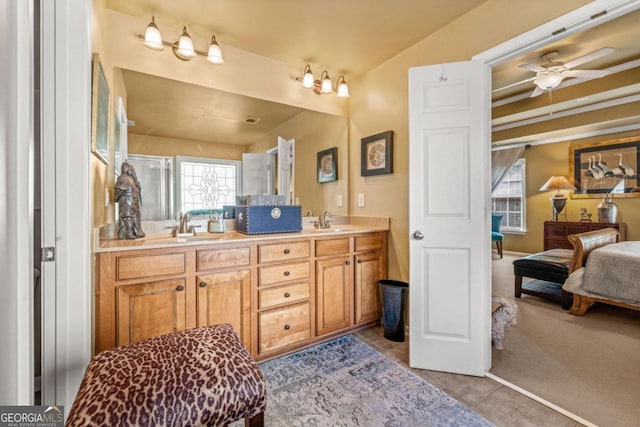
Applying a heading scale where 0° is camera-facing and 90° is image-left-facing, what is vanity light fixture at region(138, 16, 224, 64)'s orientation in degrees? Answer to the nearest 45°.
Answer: approximately 315°

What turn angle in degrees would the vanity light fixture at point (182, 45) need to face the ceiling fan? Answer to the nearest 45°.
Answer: approximately 45° to its left

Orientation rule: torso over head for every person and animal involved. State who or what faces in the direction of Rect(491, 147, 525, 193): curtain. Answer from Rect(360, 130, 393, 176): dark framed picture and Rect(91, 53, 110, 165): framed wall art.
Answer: the framed wall art

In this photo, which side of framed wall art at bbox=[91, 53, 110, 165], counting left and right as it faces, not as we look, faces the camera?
right

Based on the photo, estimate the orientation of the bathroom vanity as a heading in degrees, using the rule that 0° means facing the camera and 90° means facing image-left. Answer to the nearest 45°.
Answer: approximately 315°

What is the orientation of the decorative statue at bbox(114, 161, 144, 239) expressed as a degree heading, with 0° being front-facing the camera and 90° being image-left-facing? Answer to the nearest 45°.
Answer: approximately 315°

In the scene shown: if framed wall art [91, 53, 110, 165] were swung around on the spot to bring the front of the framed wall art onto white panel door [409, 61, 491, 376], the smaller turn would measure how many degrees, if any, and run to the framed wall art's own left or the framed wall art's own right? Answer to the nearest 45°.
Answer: approximately 45° to the framed wall art's own right

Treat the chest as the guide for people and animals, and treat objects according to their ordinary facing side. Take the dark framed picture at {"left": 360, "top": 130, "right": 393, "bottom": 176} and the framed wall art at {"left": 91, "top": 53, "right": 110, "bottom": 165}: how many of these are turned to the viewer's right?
1

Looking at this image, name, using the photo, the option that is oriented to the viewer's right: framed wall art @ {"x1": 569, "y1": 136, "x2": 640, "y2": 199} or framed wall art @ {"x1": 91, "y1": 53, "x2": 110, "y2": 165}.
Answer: framed wall art @ {"x1": 91, "y1": 53, "x2": 110, "y2": 165}

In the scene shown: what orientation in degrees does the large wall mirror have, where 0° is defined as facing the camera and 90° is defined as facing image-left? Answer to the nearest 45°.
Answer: approximately 315°

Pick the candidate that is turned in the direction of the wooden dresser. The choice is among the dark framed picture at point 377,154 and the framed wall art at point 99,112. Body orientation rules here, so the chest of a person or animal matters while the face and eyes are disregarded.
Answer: the framed wall art

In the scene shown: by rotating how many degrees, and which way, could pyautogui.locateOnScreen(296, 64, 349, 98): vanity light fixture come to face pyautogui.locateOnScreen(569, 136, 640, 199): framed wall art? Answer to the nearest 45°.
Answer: approximately 90° to its left
